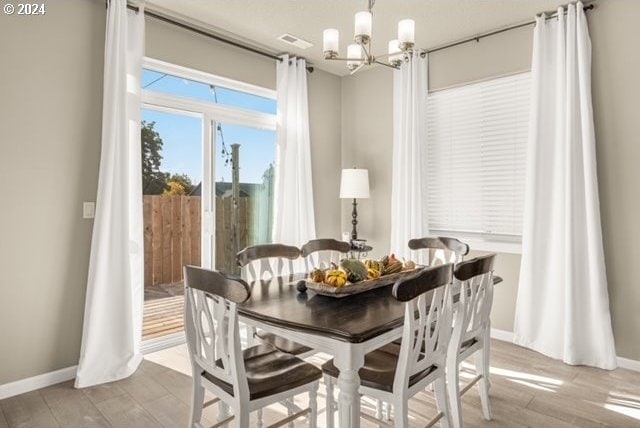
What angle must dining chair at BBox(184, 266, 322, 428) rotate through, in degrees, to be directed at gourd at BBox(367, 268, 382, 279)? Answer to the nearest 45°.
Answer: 0° — it already faces it

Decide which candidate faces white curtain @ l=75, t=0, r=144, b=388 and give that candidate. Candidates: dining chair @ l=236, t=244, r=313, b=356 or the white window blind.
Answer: the white window blind

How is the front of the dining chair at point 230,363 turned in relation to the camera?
facing away from the viewer and to the right of the viewer

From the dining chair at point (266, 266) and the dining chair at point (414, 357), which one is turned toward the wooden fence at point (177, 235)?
the dining chair at point (414, 357)

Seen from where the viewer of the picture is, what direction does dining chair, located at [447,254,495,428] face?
facing away from the viewer and to the left of the viewer

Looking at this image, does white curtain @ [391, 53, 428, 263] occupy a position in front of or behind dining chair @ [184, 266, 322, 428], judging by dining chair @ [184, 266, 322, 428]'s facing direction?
in front

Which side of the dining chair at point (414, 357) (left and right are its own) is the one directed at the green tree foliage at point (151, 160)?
front

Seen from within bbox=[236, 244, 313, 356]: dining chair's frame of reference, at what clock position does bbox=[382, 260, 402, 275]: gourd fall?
The gourd is roughly at 11 o'clock from the dining chair.

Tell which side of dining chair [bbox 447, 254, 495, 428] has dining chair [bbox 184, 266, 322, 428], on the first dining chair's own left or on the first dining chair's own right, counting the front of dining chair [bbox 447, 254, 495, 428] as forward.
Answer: on the first dining chair's own left

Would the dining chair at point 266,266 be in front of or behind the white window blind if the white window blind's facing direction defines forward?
in front

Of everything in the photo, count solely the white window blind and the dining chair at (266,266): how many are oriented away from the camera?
0

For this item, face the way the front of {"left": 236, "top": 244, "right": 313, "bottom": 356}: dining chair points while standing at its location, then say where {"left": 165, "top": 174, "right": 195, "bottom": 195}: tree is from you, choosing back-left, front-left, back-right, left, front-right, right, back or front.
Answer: back

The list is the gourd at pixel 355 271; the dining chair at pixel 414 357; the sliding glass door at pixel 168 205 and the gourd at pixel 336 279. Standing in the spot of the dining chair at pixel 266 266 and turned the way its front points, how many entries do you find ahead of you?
3

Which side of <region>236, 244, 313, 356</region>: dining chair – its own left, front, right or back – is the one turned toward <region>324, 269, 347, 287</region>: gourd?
front

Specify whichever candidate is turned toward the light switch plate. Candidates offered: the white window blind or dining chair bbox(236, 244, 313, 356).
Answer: the white window blind
